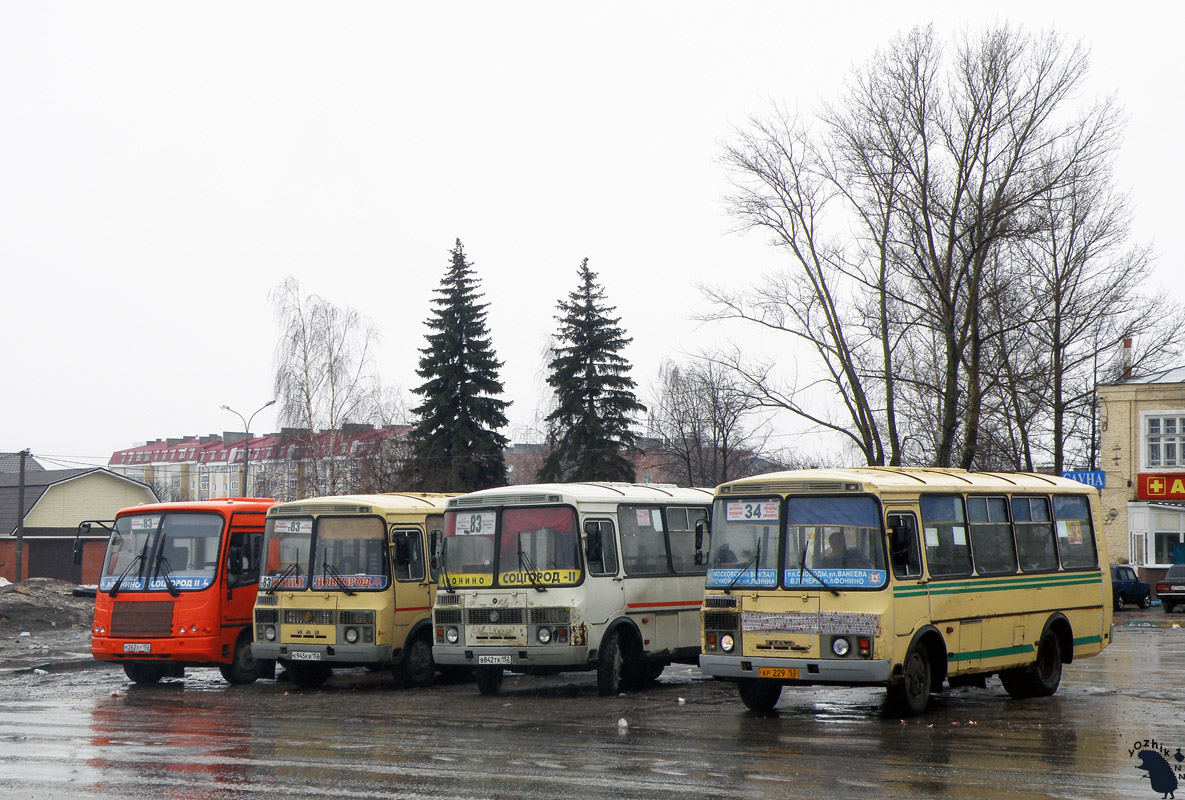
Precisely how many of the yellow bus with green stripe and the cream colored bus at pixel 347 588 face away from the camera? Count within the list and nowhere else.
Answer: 0

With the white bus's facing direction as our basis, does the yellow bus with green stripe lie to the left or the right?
on its left

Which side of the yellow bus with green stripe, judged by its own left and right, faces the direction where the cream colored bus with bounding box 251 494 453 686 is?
right

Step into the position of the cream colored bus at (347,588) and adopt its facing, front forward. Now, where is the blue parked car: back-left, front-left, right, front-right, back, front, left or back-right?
back

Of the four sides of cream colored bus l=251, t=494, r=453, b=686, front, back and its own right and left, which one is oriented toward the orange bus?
right

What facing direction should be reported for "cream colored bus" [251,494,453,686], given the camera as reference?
facing the viewer and to the left of the viewer

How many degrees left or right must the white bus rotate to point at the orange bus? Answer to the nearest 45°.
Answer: approximately 90° to its right

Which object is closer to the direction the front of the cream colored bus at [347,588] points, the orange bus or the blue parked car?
the orange bus

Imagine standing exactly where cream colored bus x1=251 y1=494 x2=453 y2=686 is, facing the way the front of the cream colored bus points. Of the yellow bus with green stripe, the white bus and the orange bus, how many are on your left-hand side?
2

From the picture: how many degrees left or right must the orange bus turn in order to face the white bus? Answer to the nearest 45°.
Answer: approximately 90° to its left

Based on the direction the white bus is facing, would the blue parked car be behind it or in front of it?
behind

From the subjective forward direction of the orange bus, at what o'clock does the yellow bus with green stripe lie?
The yellow bus with green stripe is roughly at 9 o'clock from the orange bus.
